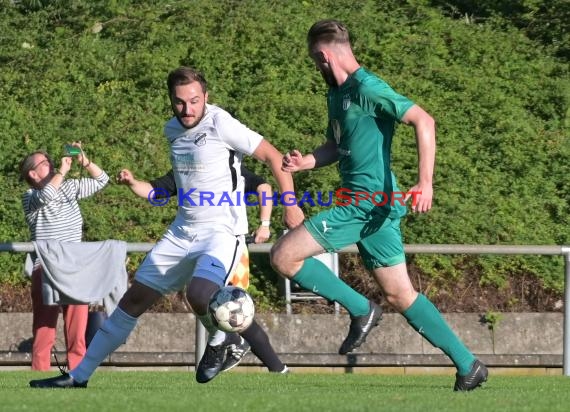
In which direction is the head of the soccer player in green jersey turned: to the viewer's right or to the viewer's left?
to the viewer's left

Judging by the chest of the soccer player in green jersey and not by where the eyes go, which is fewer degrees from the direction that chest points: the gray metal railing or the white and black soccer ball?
the white and black soccer ball

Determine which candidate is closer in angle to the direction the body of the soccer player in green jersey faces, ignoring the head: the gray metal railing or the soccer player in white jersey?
the soccer player in white jersey

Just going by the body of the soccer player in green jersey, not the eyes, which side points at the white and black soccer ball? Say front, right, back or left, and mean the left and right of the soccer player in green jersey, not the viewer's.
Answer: front

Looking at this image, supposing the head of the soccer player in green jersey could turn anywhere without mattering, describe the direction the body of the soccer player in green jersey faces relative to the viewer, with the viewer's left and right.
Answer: facing to the left of the viewer

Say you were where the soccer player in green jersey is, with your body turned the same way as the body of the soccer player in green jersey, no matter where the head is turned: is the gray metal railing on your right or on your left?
on your right

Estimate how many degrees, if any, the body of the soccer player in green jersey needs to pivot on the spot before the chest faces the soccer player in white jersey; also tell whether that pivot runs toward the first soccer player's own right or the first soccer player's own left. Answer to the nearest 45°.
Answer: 0° — they already face them
